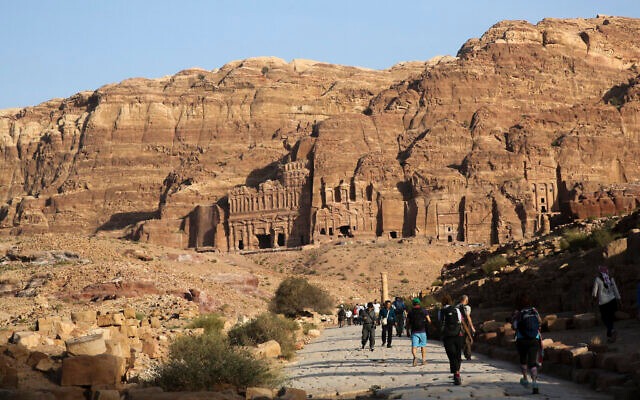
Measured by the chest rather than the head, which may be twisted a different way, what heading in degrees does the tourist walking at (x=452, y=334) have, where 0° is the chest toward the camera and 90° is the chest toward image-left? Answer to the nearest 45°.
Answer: approximately 180°

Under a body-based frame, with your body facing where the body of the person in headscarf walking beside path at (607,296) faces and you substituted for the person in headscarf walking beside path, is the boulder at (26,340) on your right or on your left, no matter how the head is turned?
on your left

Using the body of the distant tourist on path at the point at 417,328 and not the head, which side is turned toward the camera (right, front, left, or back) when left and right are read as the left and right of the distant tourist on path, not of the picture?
back

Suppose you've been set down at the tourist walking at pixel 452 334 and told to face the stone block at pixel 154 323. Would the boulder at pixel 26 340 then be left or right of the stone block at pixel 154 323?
left

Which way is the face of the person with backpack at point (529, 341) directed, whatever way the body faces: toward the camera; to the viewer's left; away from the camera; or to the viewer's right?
away from the camera

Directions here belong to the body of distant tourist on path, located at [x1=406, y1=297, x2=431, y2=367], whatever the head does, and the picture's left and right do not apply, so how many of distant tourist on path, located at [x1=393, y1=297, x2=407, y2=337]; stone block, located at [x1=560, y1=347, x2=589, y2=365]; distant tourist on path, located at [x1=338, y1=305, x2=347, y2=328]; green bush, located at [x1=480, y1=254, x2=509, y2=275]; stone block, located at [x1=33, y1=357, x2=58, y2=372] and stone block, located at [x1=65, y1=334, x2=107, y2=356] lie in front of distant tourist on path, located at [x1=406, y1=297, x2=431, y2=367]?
3

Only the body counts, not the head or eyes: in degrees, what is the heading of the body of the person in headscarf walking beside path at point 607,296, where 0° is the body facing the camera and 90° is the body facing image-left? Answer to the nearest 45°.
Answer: approximately 180°

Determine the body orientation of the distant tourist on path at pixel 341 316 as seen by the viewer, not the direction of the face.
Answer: away from the camera
